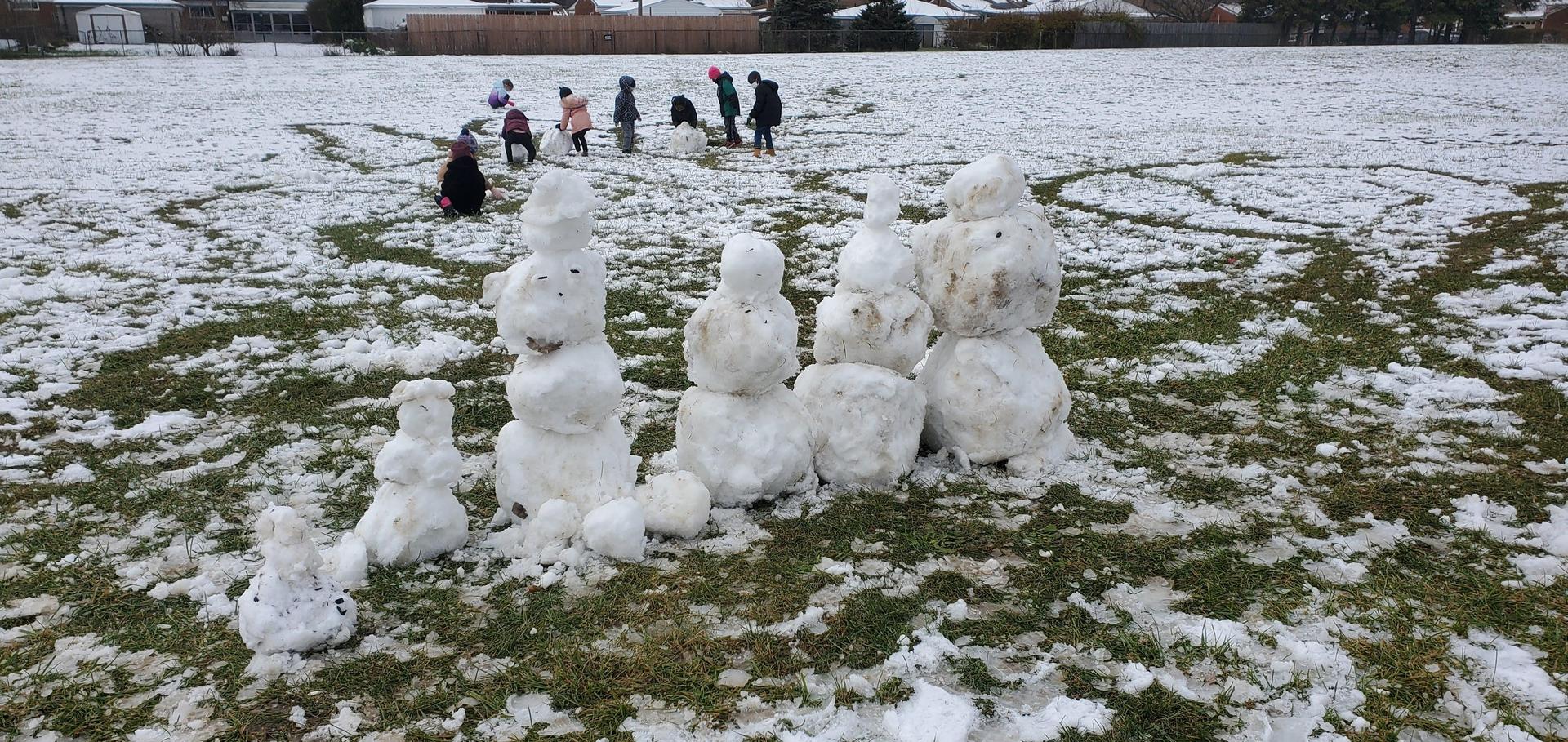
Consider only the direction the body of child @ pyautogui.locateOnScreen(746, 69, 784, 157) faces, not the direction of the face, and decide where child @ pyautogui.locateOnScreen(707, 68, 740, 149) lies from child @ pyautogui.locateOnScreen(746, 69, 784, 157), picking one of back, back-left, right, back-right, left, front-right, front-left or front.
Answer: front-right

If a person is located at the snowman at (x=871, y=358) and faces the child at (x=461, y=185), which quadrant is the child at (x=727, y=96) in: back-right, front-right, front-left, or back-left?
front-right

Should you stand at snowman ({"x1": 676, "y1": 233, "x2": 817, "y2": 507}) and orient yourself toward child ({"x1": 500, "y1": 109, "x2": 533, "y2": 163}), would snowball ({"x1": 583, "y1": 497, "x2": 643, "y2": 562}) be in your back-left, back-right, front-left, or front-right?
back-left

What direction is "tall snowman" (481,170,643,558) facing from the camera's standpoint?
toward the camera
